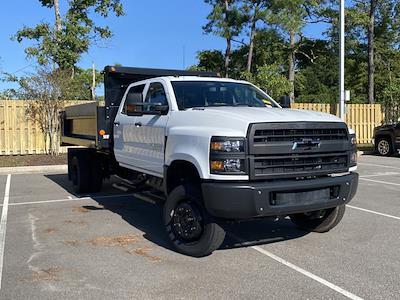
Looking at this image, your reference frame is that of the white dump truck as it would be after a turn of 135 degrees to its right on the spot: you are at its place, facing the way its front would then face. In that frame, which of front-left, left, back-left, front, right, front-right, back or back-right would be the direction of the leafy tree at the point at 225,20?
right

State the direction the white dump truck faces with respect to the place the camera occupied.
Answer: facing the viewer and to the right of the viewer

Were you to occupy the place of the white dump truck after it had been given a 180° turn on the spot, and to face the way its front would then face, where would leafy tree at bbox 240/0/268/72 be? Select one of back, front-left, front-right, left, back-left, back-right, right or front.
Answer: front-right

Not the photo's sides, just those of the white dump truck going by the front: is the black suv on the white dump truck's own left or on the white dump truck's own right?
on the white dump truck's own left

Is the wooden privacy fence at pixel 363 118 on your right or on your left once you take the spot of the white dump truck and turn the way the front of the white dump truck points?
on your left

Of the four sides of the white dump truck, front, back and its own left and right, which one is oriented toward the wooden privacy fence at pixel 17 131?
back

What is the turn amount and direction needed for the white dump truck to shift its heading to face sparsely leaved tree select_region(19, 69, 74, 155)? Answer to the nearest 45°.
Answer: approximately 180°
